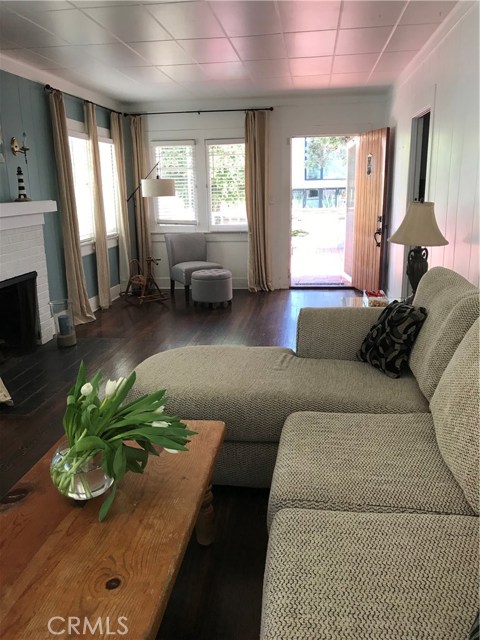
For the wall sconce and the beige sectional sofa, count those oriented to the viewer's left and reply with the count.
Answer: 1

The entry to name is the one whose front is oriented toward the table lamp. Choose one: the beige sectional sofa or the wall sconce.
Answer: the wall sconce

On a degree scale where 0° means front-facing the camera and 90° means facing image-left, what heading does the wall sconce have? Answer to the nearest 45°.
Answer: approximately 315°

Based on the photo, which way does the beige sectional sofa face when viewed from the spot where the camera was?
facing to the left of the viewer

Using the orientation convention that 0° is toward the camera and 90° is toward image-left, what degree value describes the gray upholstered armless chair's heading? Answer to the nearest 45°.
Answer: approximately 315°

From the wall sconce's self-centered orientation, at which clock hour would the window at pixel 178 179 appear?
The window is roughly at 9 o'clock from the wall sconce.

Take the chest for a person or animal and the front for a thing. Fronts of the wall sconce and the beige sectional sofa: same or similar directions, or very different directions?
very different directions

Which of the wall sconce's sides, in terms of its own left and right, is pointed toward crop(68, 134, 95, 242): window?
left

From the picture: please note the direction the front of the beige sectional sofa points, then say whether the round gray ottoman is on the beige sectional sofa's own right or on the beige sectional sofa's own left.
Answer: on the beige sectional sofa's own right
